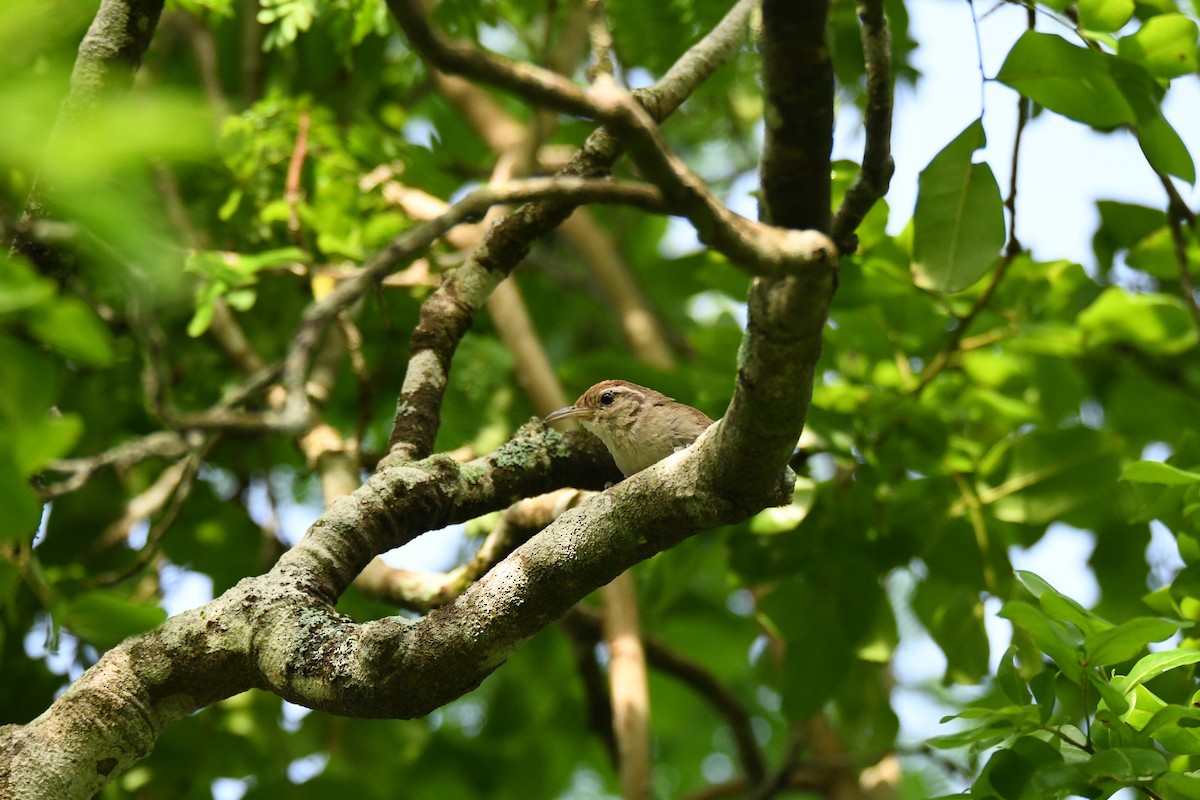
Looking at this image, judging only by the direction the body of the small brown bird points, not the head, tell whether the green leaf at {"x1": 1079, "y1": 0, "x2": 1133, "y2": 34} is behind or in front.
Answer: behind

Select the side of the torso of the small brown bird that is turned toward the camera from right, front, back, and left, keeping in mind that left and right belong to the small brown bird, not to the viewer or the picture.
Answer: left

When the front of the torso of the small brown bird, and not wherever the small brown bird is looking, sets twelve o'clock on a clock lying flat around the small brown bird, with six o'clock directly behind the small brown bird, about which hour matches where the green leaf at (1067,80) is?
The green leaf is roughly at 7 o'clock from the small brown bird.

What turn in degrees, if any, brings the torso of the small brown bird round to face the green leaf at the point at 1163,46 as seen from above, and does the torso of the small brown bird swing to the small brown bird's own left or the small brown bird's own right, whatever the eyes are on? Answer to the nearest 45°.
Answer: approximately 180°

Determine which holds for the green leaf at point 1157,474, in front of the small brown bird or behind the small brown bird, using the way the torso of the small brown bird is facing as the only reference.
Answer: behind
